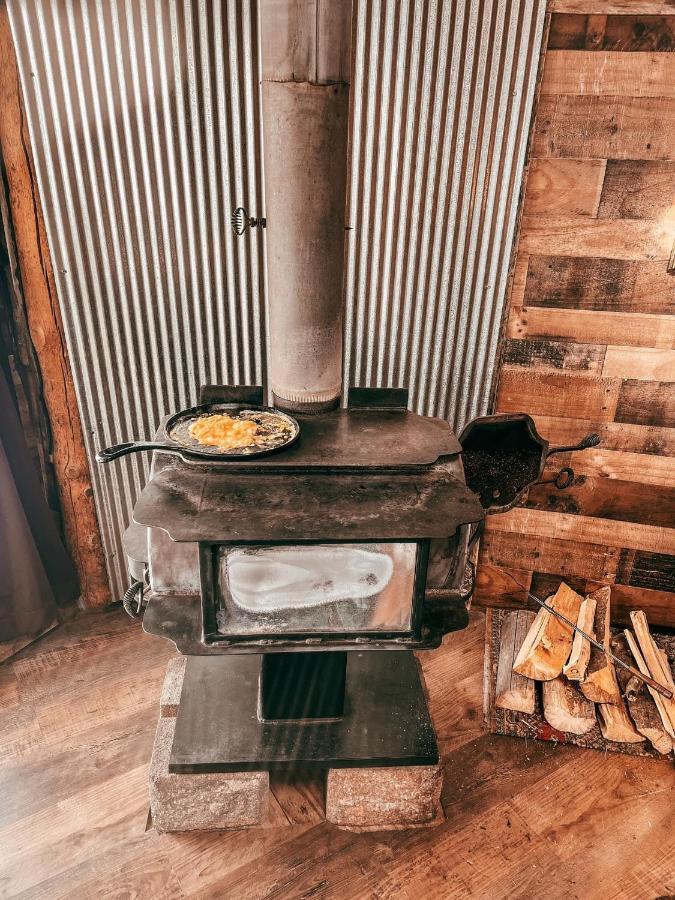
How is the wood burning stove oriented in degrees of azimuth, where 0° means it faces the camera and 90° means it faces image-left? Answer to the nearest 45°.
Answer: approximately 0°

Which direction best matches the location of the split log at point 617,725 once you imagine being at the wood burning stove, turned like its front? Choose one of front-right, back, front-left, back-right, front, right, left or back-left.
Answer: left

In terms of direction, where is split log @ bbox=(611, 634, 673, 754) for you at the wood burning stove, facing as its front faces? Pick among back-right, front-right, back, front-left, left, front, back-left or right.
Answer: left

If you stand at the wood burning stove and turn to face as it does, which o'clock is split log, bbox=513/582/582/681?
The split log is roughly at 8 o'clock from the wood burning stove.

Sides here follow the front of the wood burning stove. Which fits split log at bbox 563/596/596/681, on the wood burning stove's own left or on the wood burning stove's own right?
on the wood burning stove's own left

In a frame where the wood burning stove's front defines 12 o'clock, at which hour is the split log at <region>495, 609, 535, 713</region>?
The split log is roughly at 8 o'clock from the wood burning stove.
